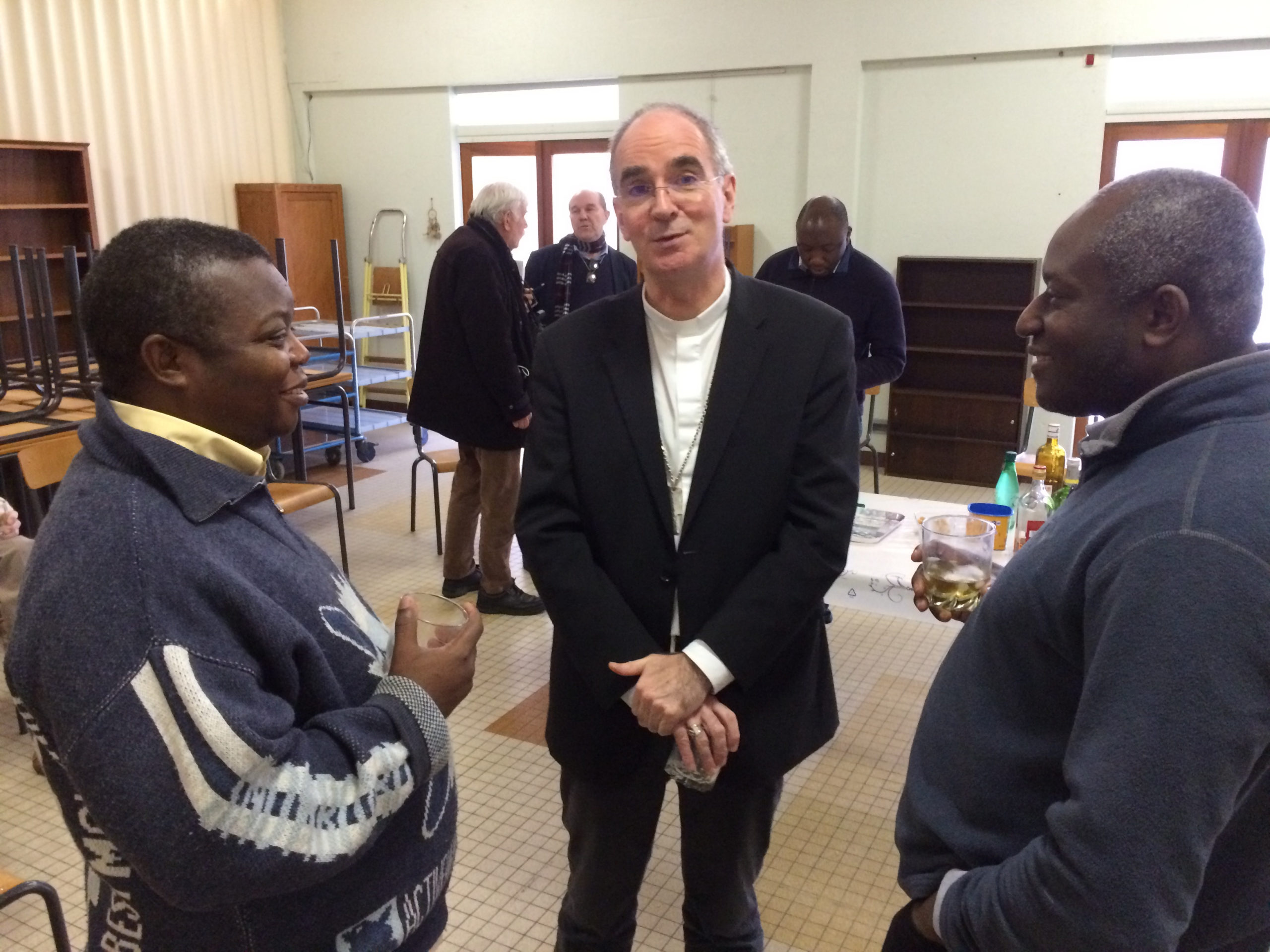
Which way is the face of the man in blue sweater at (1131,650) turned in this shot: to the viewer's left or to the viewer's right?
to the viewer's left

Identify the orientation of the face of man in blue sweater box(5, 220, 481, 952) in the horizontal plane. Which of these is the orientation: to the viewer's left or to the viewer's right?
to the viewer's right

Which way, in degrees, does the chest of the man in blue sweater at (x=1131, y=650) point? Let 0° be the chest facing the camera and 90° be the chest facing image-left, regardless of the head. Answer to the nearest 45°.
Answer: approximately 90°

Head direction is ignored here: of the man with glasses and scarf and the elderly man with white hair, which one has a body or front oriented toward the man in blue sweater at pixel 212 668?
the man with glasses and scarf

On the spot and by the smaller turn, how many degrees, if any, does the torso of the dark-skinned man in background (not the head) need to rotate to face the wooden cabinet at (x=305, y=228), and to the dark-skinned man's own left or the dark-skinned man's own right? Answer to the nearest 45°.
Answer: approximately 135° to the dark-skinned man's own right

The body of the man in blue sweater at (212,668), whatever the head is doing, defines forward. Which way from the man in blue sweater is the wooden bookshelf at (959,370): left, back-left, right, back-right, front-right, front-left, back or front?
front-left

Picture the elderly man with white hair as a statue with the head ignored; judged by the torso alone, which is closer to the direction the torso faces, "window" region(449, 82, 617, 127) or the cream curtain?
the window

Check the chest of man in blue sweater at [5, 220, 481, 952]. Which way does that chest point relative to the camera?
to the viewer's right

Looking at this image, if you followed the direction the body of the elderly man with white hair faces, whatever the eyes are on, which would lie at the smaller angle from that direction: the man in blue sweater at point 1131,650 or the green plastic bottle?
the green plastic bottle

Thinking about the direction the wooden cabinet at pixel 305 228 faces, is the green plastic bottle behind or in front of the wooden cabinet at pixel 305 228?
in front

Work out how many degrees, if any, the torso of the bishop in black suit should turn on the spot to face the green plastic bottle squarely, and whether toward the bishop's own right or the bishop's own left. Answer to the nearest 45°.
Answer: approximately 135° to the bishop's own left

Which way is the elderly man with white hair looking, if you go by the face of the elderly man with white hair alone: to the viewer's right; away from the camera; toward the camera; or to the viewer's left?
to the viewer's right

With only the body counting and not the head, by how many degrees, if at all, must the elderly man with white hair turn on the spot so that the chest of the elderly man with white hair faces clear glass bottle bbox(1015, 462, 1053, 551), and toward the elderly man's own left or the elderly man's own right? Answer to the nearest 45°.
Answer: approximately 45° to the elderly man's own right
